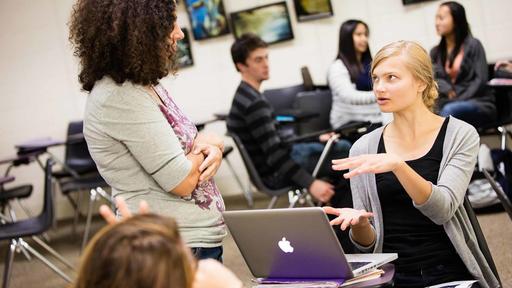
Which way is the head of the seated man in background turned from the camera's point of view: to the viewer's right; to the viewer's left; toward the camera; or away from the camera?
to the viewer's right

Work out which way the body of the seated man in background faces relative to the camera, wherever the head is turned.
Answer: to the viewer's right

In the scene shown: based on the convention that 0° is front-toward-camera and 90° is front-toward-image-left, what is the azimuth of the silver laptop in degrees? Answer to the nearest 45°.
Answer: approximately 225°

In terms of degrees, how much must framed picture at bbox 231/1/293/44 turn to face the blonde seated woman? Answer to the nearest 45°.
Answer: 0° — it already faces them

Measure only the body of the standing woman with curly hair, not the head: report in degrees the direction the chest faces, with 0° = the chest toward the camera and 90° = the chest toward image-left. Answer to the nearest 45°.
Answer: approximately 270°

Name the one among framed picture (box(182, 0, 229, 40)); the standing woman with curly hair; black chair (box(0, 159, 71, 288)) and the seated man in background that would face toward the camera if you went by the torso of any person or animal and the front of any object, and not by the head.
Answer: the framed picture

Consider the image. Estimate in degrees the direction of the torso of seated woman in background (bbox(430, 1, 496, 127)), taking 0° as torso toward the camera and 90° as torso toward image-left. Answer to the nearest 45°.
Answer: approximately 45°

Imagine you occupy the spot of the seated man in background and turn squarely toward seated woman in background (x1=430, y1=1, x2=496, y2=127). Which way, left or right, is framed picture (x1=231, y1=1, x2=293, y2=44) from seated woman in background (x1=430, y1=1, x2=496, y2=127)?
left
